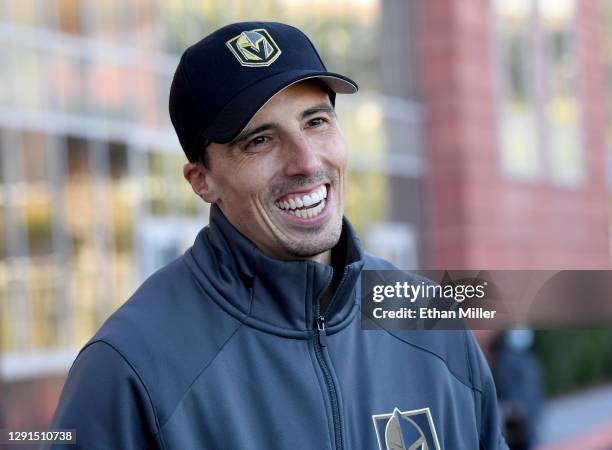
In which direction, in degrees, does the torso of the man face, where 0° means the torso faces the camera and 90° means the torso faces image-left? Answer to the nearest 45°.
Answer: approximately 315°

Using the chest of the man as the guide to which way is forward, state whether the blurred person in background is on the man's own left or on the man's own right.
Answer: on the man's own left

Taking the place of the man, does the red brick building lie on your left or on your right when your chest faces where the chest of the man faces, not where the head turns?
on your left
